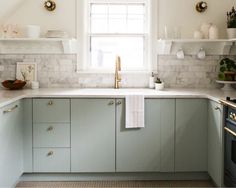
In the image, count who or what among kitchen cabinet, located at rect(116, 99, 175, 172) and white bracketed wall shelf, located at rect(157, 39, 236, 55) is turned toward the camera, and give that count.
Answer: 2

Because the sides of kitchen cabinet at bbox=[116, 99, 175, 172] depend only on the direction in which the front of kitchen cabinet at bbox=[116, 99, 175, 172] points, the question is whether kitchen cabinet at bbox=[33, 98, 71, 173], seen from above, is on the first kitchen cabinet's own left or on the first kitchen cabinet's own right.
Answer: on the first kitchen cabinet's own right

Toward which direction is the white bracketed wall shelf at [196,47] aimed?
toward the camera

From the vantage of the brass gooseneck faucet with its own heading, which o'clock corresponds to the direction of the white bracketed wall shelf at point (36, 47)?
The white bracketed wall shelf is roughly at 3 o'clock from the brass gooseneck faucet.

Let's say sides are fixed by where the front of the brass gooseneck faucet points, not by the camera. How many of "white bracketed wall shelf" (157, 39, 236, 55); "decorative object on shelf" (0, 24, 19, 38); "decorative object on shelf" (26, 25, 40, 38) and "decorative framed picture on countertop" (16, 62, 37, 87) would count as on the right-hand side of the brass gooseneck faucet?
3

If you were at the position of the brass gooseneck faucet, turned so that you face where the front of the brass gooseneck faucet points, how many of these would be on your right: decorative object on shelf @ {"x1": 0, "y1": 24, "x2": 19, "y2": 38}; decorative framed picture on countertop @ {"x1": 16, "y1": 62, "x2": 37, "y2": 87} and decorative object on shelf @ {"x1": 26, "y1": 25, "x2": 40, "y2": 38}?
3

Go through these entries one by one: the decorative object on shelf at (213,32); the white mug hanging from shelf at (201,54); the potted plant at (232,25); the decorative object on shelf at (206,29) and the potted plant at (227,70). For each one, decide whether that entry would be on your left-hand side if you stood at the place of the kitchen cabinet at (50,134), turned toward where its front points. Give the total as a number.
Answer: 5

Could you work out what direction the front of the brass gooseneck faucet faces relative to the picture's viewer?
facing the viewer

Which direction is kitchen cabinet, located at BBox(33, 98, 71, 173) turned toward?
toward the camera

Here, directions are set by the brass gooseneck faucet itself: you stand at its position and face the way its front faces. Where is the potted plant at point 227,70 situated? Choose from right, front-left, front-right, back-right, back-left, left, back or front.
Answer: left
